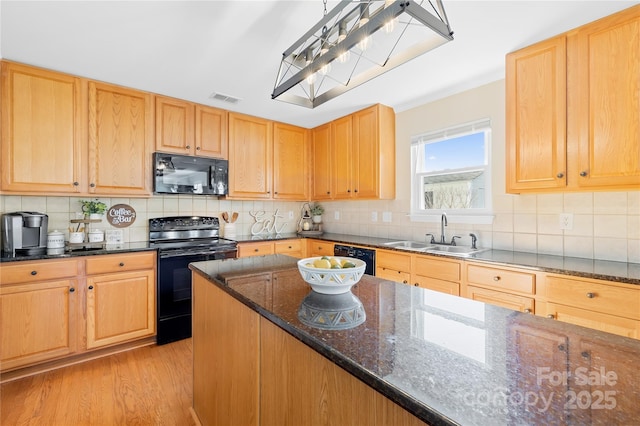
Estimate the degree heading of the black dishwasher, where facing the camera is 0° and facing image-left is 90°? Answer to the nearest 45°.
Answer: approximately 45°

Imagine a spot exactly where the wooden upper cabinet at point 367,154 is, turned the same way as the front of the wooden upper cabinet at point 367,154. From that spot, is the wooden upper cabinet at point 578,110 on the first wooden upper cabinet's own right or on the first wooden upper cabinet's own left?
on the first wooden upper cabinet's own left

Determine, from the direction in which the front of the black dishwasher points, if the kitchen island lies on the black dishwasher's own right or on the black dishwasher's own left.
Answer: on the black dishwasher's own left

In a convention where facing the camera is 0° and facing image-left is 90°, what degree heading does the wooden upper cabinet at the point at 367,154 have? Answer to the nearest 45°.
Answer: approximately 45°
